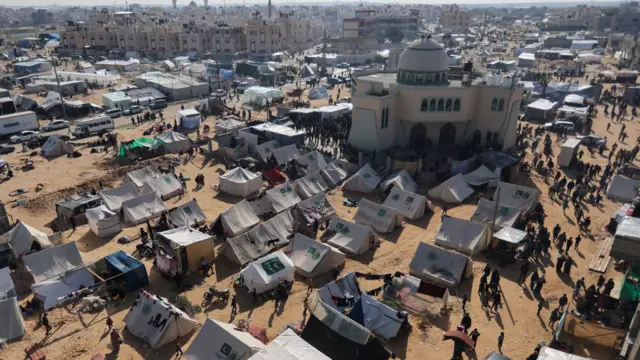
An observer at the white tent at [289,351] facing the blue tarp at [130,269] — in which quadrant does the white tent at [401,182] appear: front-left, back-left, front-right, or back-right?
front-right

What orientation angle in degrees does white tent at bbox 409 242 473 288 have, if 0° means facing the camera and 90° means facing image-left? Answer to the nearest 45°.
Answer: approximately 315°

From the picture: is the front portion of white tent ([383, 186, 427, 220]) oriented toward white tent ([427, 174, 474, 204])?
no

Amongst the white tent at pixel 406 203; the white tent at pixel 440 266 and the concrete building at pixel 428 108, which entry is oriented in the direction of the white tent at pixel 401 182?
the concrete building

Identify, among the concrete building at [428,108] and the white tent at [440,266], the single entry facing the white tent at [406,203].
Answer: the concrete building

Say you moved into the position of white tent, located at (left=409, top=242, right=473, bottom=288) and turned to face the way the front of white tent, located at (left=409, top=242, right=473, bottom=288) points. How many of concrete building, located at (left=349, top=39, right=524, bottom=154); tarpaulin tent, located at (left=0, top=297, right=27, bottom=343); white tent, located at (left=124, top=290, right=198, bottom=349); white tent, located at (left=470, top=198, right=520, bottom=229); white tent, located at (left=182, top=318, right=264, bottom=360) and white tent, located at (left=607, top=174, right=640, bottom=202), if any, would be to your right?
3

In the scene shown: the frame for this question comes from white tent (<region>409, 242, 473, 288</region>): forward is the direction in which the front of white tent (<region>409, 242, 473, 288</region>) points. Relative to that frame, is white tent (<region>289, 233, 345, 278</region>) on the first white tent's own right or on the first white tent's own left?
on the first white tent's own right

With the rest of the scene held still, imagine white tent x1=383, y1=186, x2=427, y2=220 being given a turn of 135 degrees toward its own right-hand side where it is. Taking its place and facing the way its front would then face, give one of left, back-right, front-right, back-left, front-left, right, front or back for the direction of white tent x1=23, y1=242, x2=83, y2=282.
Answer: front-left

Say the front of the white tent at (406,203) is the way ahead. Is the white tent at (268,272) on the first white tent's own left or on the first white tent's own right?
on the first white tent's own right

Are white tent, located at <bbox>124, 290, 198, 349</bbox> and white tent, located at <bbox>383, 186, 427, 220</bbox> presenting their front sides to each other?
no

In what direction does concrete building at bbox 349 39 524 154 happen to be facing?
toward the camera

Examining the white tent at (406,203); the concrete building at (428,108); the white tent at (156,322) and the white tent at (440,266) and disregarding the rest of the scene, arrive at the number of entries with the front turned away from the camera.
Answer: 0

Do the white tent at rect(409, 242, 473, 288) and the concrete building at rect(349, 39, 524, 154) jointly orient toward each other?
no

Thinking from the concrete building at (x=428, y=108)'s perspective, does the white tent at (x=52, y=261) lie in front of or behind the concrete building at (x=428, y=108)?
in front

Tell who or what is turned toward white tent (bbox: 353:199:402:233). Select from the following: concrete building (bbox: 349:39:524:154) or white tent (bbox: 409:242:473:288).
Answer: the concrete building

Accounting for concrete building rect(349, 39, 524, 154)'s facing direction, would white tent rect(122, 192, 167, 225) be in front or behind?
in front

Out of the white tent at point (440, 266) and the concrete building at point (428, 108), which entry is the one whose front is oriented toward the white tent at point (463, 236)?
the concrete building

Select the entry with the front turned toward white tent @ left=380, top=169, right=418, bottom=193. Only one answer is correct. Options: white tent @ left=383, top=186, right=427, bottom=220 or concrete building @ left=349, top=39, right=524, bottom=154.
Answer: the concrete building
